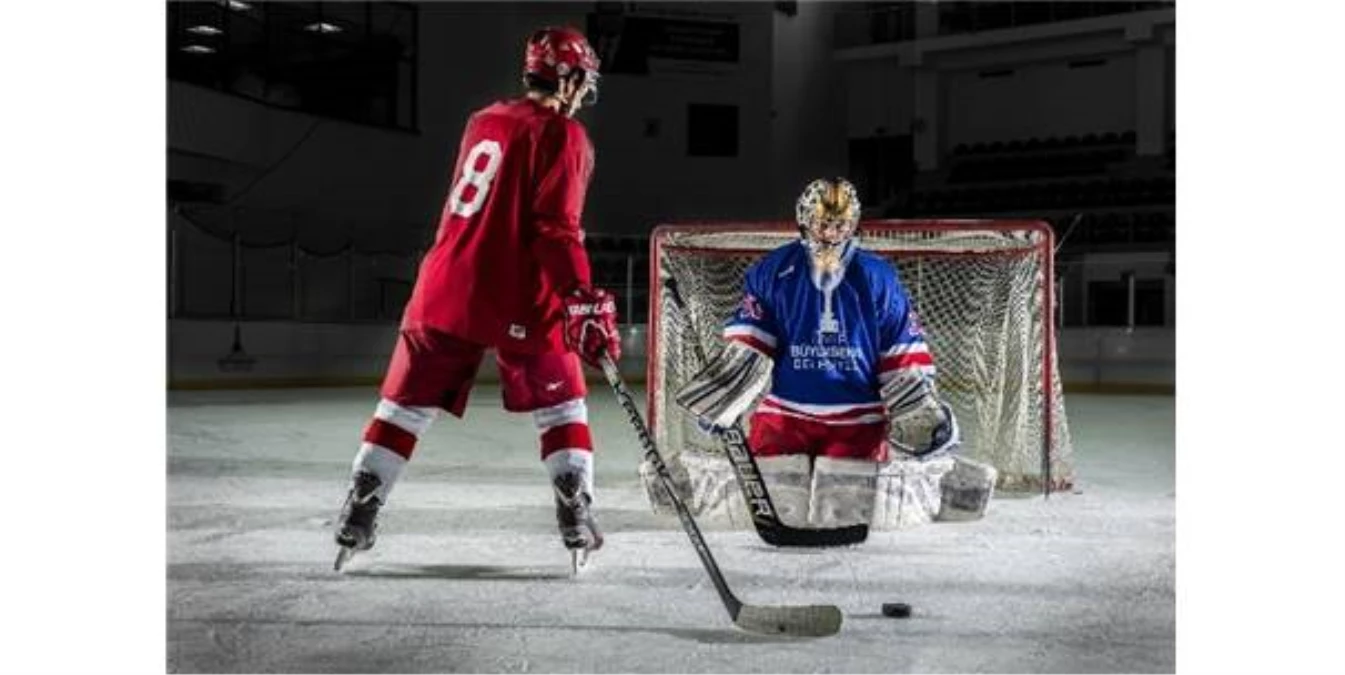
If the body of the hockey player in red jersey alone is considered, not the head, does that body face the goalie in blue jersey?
yes

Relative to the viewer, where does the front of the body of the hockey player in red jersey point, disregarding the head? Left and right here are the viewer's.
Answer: facing away from the viewer and to the right of the viewer

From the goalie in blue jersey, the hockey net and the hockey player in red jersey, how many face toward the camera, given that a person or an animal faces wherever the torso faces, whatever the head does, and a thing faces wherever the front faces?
2

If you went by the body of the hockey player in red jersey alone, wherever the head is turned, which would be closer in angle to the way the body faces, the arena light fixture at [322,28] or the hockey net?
the hockey net

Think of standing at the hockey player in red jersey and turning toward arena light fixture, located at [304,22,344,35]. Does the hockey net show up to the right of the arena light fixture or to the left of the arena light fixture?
right

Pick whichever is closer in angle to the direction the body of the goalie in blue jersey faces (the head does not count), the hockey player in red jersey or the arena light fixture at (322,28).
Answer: the hockey player in red jersey

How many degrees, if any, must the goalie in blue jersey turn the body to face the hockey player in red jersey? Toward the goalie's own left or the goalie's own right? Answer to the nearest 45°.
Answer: approximately 45° to the goalie's own right

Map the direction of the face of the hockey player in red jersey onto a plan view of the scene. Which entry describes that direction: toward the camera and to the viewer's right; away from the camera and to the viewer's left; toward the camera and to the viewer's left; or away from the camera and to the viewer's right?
away from the camera and to the viewer's right

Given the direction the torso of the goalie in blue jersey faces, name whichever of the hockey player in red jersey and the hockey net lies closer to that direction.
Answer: the hockey player in red jersey

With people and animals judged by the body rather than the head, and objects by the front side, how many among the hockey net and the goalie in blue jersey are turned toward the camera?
2

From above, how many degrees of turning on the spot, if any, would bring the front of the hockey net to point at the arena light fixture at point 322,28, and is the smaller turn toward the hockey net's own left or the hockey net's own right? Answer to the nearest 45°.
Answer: approximately 135° to the hockey net's own right
